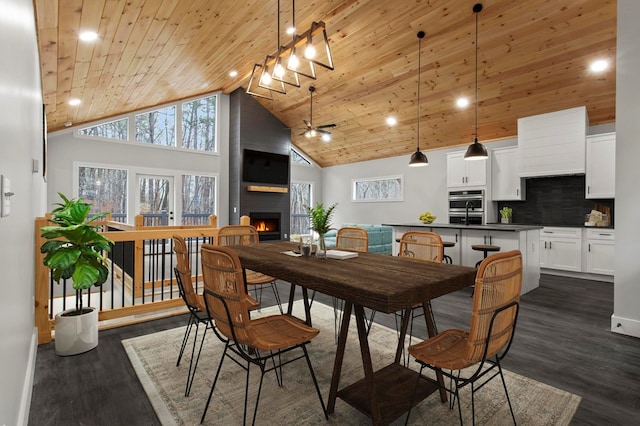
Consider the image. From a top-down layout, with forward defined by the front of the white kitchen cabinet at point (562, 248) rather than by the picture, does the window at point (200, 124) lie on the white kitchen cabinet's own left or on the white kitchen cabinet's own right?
on the white kitchen cabinet's own right

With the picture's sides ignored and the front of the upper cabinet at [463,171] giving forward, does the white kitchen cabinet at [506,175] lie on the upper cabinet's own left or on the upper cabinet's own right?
on the upper cabinet's own left

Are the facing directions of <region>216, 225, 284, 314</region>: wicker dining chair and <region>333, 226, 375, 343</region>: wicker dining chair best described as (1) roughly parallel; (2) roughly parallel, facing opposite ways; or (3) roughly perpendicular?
roughly perpendicular

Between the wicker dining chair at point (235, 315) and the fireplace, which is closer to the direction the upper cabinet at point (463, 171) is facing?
the wicker dining chair

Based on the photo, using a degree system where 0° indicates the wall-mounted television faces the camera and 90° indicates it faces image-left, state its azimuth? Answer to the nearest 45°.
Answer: approximately 315°

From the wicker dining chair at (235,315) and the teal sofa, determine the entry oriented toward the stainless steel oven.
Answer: the wicker dining chair

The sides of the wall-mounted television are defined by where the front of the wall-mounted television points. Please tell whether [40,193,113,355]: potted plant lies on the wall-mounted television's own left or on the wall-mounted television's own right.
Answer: on the wall-mounted television's own right

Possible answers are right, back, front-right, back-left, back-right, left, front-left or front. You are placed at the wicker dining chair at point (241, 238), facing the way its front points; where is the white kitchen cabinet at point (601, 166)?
front-left
